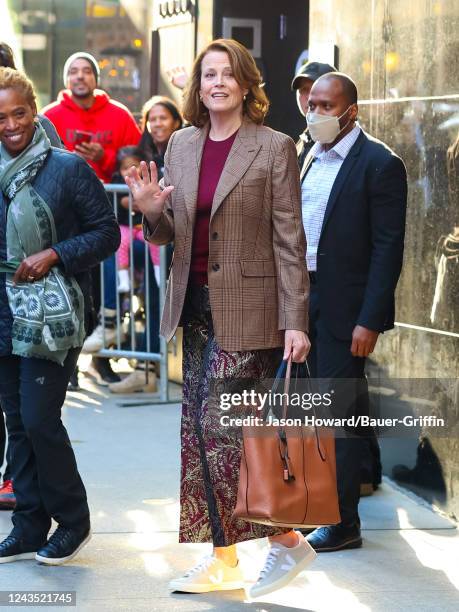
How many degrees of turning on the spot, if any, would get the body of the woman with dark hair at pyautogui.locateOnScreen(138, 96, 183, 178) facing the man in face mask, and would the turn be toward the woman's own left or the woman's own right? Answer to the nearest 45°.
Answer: approximately 45° to the woman's own left

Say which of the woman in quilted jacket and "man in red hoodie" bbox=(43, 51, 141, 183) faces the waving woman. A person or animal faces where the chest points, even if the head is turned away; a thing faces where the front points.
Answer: the man in red hoodie

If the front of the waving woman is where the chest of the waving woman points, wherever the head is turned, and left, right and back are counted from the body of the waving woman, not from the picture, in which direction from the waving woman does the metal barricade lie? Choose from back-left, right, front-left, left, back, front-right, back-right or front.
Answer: back-right

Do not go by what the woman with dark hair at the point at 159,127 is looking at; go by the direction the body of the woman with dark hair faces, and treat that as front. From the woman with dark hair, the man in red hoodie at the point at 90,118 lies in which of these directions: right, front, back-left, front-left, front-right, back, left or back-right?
right

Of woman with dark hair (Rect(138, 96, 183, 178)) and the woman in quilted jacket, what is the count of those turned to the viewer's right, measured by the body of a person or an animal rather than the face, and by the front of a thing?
0

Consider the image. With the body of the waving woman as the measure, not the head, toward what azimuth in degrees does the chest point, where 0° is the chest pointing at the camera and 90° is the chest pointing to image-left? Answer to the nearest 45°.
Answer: approximately 45°

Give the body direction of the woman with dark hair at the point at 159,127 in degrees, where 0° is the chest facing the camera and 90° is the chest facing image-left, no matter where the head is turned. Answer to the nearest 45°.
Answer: approximately 45°

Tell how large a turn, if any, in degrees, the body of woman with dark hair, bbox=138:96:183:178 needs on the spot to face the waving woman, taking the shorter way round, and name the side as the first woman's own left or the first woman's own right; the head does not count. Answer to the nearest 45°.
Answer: approximately 45° to the first woman's own left
